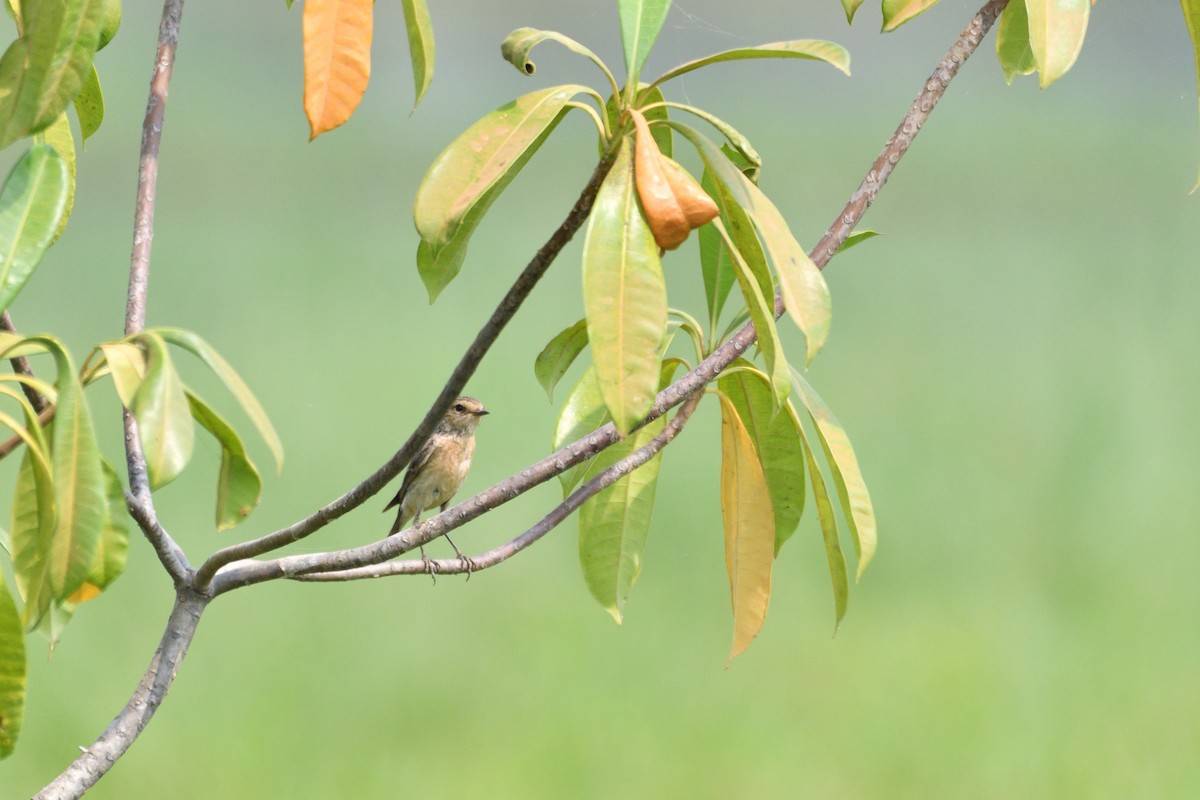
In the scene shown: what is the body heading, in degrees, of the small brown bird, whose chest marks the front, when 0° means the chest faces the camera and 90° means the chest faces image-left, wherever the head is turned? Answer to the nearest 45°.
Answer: approximately 315°
